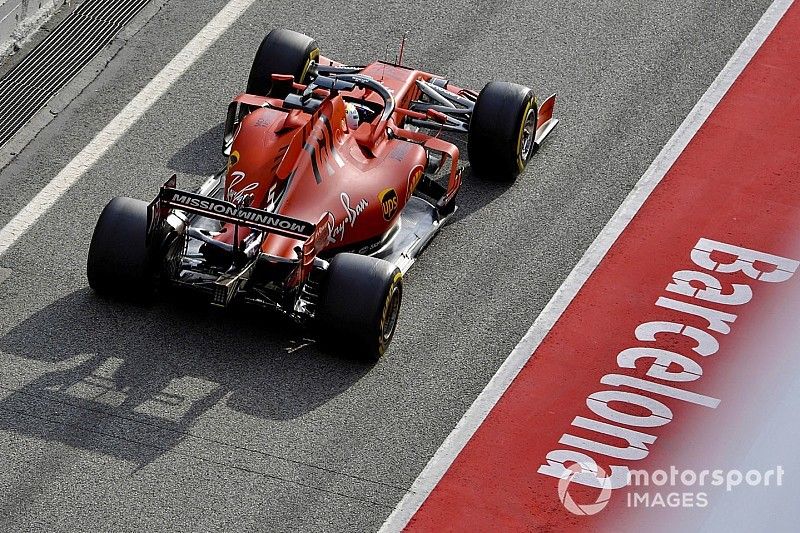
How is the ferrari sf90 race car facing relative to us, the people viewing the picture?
facing away from the viewer and to the right of the viewer
